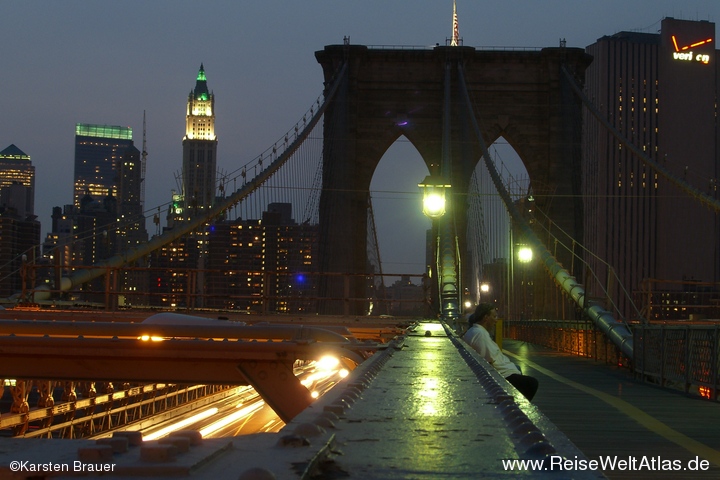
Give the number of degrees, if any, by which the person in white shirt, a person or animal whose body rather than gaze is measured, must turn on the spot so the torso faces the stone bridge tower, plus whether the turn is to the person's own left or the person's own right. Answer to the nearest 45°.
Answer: approximately 90° to the person's own left

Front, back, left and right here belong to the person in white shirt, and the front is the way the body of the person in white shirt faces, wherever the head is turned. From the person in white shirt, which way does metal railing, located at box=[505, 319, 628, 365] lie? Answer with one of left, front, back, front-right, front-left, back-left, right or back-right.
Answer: left

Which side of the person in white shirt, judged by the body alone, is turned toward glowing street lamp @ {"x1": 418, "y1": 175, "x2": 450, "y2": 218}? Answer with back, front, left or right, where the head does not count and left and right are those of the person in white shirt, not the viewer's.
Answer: left

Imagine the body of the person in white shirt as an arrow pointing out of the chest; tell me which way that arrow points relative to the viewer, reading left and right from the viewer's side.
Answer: facing to the right of the viewer

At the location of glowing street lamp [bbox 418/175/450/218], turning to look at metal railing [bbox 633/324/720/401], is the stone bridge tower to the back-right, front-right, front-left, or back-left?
back-left
